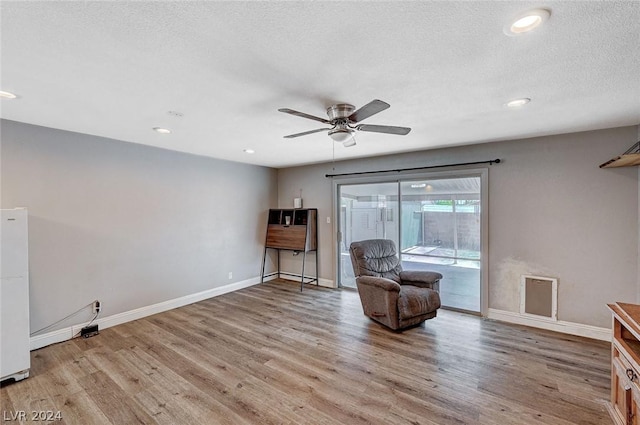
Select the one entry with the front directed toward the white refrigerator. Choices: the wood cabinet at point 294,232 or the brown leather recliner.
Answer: the wood cabinet

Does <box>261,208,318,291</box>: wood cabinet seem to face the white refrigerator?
yes

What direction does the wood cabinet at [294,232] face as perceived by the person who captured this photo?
facing the viewer and to the left of the viewer

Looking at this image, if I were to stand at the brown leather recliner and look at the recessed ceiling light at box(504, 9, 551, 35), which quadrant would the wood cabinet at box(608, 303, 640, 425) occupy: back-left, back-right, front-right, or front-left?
front-left

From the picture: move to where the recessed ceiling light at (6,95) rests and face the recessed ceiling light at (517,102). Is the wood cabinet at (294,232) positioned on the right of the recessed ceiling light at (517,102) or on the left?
left

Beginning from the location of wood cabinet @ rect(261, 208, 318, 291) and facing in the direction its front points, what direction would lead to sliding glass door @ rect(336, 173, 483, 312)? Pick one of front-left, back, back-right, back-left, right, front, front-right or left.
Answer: left

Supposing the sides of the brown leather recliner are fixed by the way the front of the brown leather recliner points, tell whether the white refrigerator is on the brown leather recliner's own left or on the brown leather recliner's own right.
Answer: on the brown leather recliner's own right

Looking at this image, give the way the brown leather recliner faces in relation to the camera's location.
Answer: facing the viewer and to the right of the viewer

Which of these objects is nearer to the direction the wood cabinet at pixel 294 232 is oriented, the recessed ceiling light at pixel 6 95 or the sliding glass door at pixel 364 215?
the recessed ceiling light

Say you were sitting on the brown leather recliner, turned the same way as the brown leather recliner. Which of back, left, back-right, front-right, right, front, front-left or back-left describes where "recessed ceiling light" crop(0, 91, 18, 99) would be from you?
right

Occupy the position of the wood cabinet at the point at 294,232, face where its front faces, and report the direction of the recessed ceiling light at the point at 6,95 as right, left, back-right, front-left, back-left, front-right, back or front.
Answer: front

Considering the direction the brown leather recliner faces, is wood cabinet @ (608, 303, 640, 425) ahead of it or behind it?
ahead

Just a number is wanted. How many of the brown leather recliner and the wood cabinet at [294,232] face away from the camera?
0
